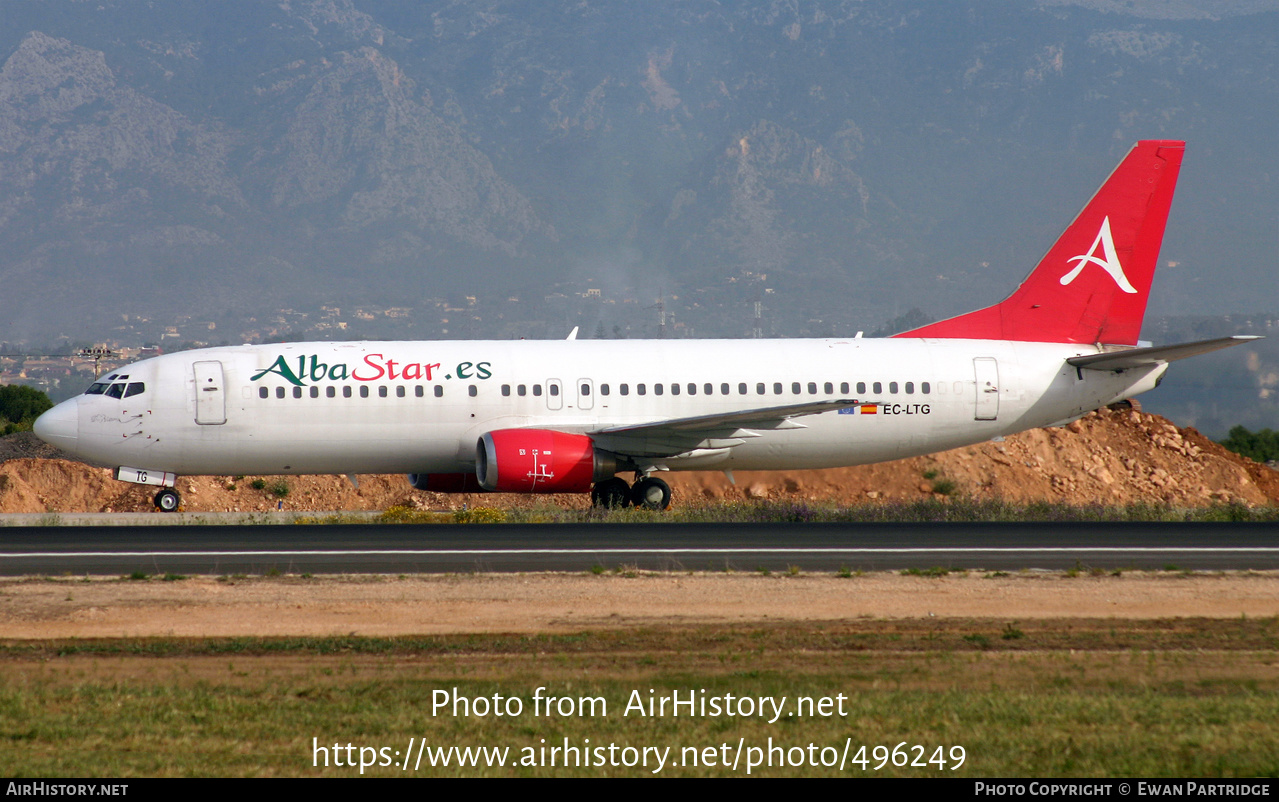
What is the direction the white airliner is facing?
to the viewer's left
